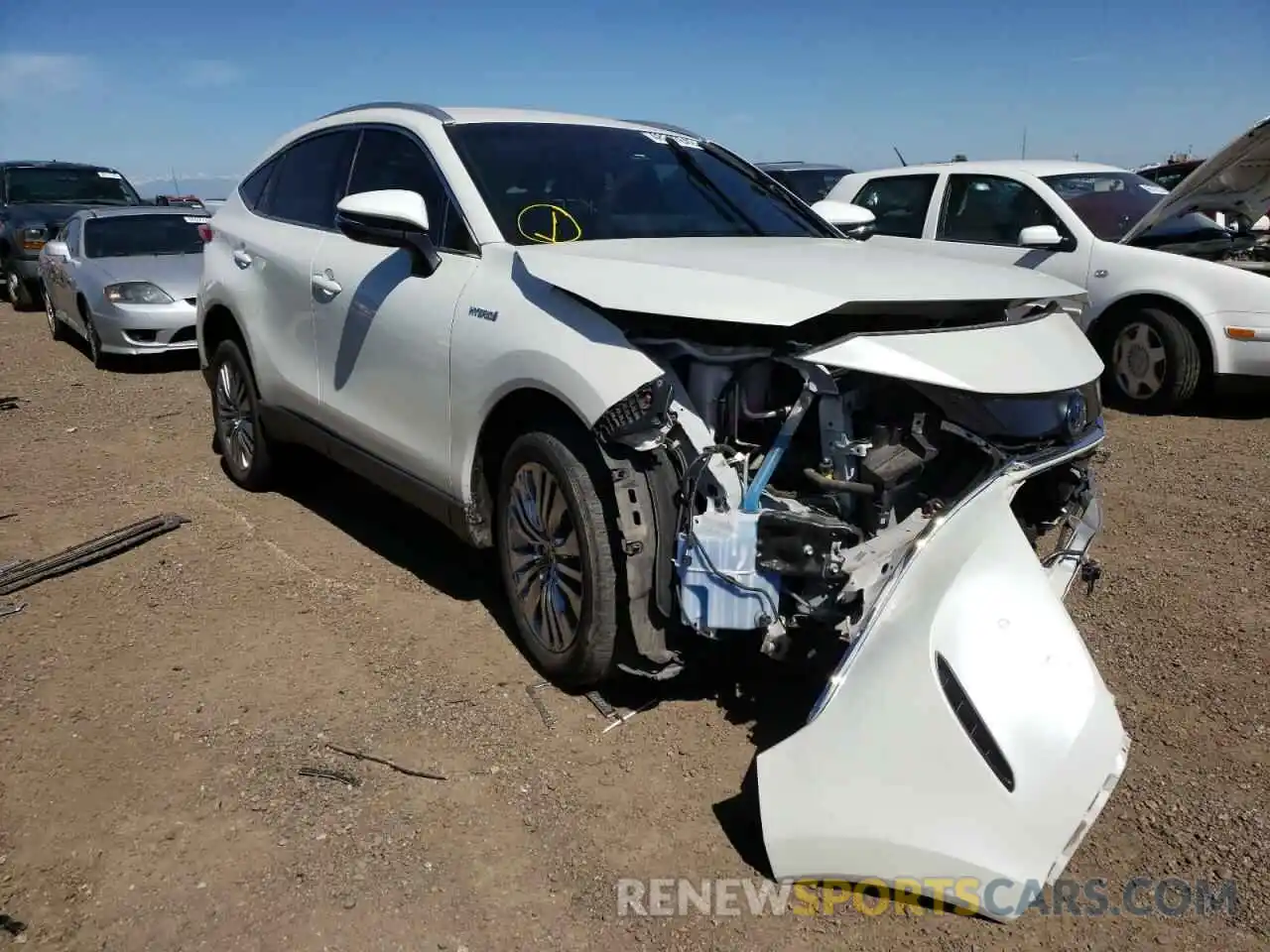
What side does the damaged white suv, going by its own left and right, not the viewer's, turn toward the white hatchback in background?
left

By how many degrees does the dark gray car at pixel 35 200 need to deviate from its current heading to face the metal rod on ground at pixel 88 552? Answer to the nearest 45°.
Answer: approximately 45° to its right

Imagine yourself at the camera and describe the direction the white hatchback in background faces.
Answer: facing the viewer and to the right of the viewer

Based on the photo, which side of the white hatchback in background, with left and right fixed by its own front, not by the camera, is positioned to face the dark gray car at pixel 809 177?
back

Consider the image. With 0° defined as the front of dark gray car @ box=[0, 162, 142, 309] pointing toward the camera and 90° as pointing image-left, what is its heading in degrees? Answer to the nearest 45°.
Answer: approximately 315°

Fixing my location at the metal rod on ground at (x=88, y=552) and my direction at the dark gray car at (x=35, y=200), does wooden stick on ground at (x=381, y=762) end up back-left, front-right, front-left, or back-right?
back-right

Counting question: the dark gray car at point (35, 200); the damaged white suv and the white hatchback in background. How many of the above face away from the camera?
0

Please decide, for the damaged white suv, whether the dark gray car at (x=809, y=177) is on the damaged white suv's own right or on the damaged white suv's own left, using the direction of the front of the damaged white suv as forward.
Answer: on the damaged white suv's own left

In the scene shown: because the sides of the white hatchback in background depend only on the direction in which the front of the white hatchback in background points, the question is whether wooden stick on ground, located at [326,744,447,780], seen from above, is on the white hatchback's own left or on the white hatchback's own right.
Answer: on the white hatchback's own right

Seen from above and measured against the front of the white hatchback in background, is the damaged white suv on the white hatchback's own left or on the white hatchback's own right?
on the white hatchback's own right

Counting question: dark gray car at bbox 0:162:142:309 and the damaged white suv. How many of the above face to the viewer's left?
0
